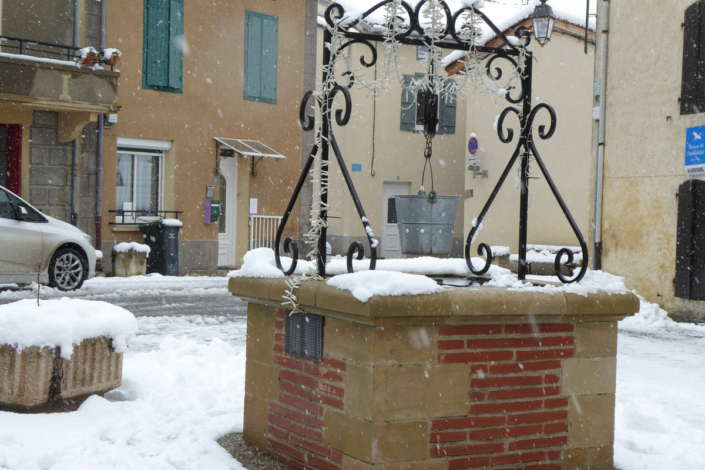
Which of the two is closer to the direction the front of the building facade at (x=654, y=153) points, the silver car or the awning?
the silver car

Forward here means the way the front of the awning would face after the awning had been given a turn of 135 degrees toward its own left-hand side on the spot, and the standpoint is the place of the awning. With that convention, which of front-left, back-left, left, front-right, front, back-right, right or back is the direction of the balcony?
back-left

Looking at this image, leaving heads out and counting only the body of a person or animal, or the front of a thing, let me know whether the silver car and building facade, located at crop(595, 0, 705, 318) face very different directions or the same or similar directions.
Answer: very different directions

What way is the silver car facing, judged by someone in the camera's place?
facing to the right of the viewer

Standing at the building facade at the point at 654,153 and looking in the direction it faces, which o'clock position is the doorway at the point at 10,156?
The doorway is roughly at 1 o'clock from the building facade.

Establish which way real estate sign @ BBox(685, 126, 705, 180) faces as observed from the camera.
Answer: facing the viewer and to the left of the viewer

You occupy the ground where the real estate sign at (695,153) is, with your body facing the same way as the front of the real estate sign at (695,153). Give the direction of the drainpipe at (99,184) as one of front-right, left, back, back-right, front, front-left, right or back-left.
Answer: front-right

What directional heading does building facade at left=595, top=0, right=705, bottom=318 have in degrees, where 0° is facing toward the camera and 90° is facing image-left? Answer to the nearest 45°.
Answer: approximately 45°

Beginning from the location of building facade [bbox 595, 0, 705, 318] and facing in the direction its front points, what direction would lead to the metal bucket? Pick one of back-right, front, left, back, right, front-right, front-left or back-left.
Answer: front-left

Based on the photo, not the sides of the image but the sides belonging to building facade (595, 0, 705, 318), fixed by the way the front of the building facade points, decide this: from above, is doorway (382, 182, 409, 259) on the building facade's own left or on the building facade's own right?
on the building facade's own right

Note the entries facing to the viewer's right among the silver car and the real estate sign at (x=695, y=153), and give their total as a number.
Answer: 1

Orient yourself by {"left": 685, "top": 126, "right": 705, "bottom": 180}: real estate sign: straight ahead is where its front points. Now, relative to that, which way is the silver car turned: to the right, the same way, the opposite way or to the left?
the opposite way
